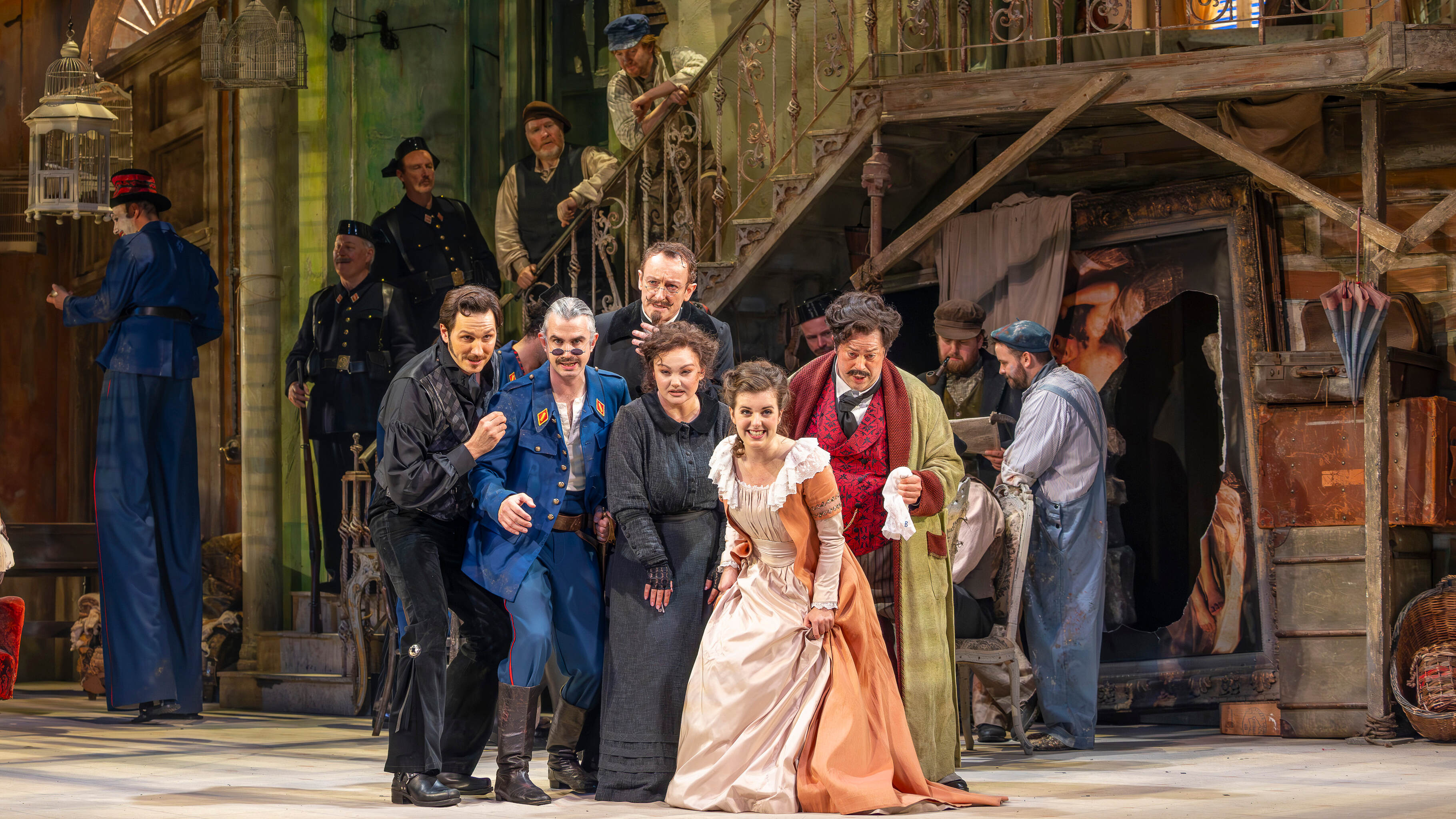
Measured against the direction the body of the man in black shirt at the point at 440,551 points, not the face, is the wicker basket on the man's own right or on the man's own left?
on the man's own left

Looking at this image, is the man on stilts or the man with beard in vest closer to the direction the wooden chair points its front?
the man on stilts

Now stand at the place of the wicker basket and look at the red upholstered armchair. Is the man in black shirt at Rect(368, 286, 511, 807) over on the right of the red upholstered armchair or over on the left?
left

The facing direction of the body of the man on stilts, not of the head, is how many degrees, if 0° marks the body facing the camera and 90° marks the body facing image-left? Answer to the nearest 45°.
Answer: approximately 135°

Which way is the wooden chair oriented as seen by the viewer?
to the viewer's left

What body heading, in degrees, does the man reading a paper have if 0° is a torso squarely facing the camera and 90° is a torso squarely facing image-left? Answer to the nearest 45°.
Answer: approximately 45°

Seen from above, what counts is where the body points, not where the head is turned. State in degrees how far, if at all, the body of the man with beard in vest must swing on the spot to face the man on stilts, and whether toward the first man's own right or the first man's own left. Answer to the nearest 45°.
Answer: approximately 45° to the first man's own right
